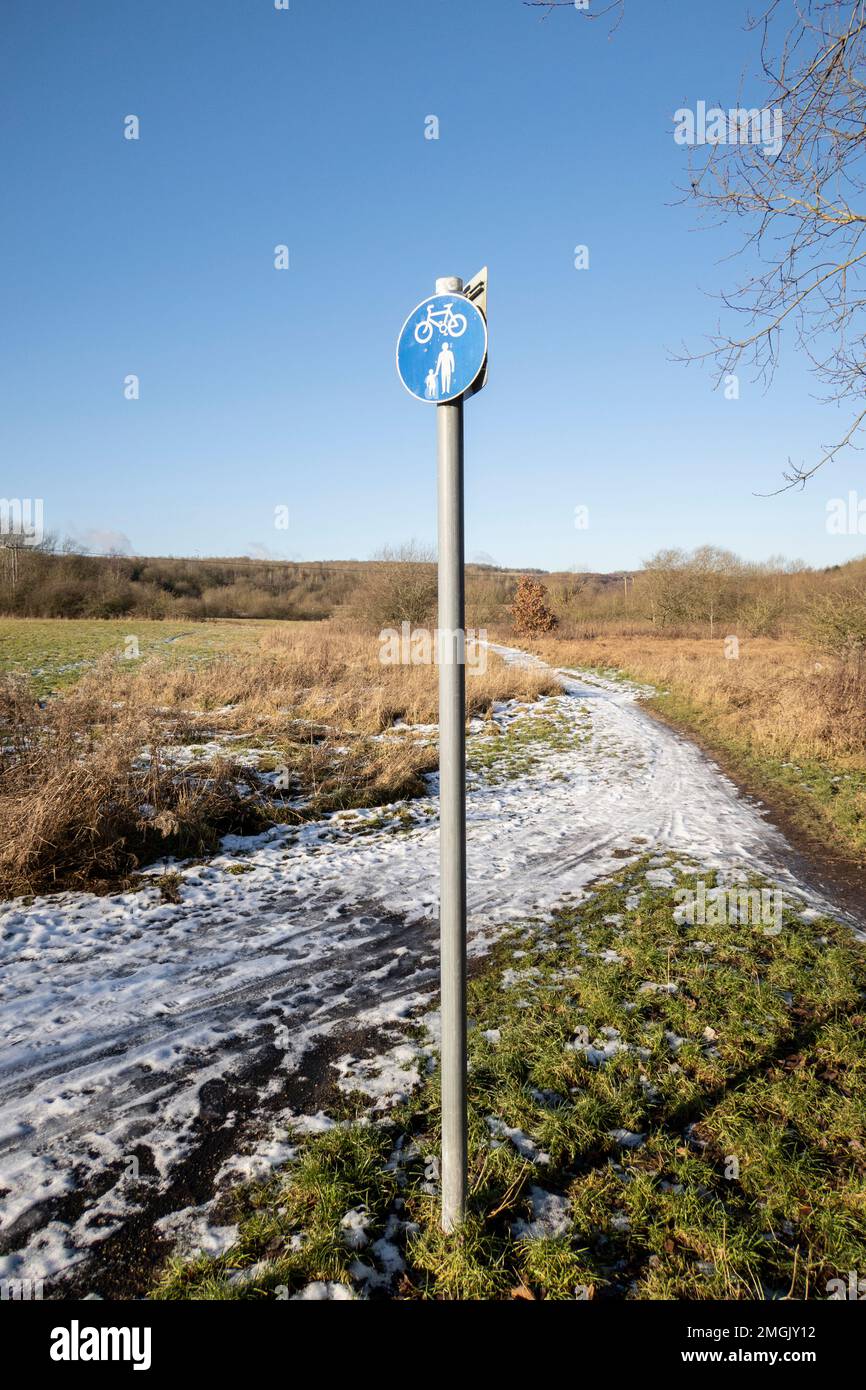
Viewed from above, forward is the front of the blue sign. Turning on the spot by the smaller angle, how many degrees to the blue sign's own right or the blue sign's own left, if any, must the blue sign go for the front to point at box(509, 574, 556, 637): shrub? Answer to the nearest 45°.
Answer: approximately 135° to the blue sign's own right
